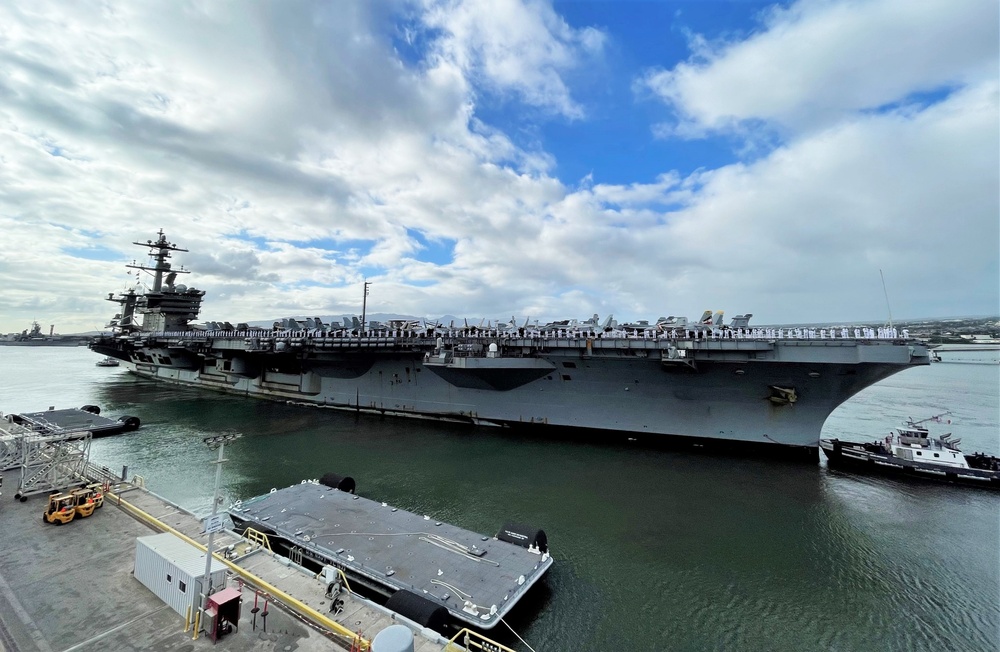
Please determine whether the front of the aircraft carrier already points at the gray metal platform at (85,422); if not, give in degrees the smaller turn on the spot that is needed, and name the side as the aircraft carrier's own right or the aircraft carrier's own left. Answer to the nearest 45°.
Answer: approximately 135° to the aircraft carrier's own right

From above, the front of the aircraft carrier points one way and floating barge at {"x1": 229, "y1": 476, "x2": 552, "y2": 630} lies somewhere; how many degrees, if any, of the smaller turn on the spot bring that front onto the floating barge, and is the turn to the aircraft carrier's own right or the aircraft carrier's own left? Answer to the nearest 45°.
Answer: approximately 90° to the aircraft carrier's own right

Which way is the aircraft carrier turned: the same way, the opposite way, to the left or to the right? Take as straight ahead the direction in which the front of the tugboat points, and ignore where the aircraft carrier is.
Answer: the opposite way

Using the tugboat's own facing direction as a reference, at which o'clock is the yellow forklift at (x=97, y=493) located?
The yellow forklift is roughly at 10 o'clock from the tugboat.

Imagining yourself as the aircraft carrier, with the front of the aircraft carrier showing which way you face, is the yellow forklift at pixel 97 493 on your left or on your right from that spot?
on your right

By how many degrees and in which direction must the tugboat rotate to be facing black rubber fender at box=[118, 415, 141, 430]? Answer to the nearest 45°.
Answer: approximately 45° to its left

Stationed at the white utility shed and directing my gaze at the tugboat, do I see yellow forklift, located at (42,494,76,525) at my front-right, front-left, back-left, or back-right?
back-left

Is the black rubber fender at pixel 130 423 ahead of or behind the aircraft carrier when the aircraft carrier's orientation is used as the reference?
behind

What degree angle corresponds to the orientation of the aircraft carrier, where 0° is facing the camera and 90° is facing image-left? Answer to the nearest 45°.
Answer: approximately 315°

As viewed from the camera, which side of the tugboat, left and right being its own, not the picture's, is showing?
left

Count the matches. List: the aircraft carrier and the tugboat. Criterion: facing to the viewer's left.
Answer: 1
